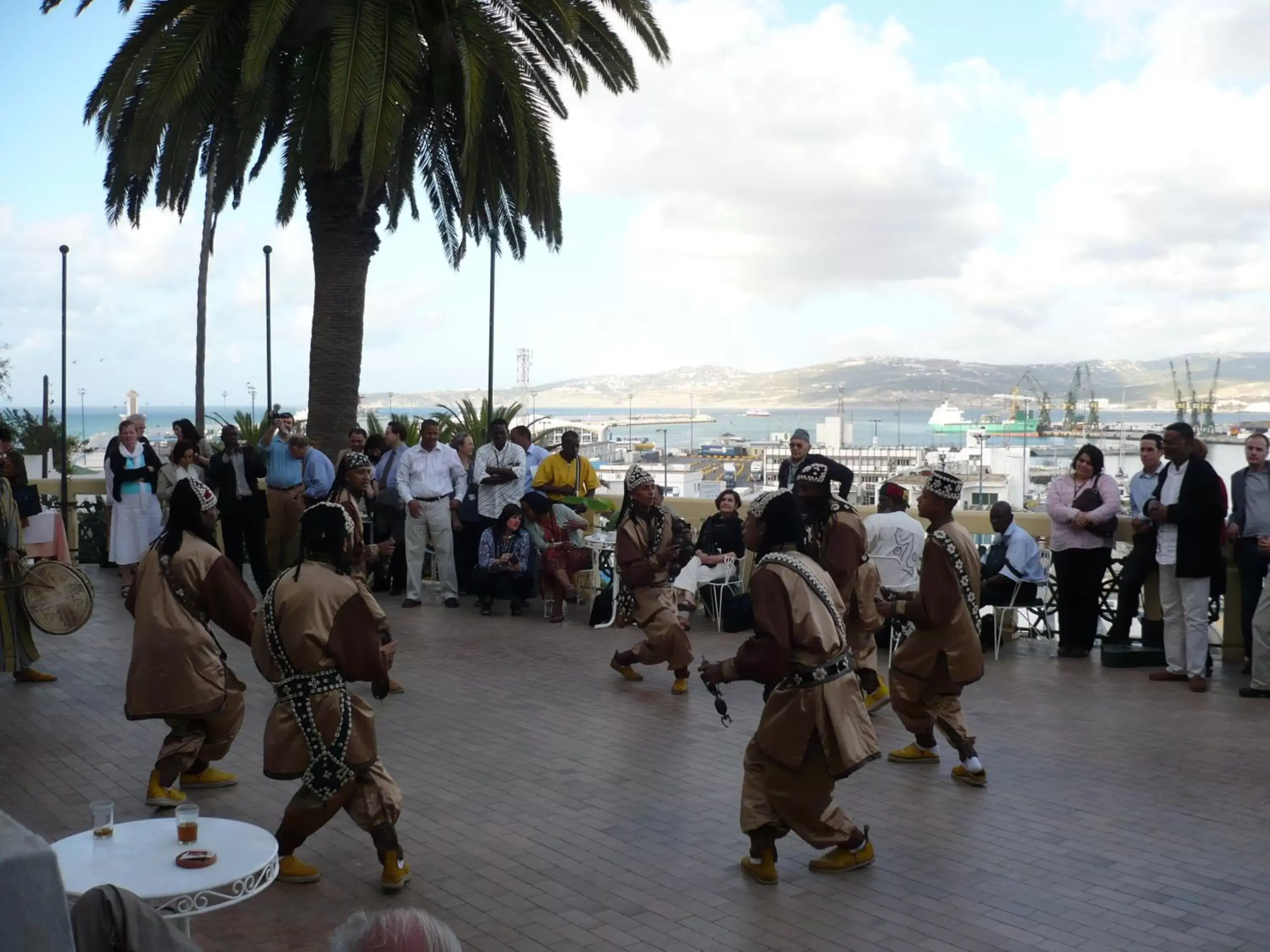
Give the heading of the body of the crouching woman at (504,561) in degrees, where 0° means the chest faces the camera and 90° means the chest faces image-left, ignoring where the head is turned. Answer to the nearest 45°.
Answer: approximately 0°

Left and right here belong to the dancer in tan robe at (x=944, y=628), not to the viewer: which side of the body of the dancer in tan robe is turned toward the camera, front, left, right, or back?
left

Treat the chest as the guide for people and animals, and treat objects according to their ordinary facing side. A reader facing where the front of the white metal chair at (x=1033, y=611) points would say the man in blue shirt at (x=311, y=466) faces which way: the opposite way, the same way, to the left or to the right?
to the left

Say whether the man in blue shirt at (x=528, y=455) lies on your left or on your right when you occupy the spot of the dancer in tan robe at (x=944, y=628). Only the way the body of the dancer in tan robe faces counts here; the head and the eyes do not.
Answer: on your right

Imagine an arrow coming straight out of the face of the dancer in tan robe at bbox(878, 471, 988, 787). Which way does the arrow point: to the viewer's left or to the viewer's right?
to the viewer's left

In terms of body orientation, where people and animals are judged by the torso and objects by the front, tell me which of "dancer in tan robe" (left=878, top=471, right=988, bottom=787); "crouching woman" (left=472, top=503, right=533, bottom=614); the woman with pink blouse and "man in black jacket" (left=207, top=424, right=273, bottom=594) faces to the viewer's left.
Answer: the dancer in tan robe

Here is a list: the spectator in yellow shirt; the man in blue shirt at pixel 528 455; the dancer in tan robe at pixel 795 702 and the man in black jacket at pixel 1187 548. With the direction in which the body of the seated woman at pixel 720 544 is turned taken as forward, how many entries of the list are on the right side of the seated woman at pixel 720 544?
2

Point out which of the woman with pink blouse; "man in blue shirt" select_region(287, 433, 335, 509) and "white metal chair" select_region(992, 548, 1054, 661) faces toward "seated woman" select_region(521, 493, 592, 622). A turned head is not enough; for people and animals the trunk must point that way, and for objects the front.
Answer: the white metal chair

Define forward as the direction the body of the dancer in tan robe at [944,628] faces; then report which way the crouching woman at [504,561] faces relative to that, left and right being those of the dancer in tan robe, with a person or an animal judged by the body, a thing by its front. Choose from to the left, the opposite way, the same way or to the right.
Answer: to the left

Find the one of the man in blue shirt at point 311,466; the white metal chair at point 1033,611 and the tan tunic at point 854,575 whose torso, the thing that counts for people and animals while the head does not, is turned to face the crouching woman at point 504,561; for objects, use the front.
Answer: the white metal chair

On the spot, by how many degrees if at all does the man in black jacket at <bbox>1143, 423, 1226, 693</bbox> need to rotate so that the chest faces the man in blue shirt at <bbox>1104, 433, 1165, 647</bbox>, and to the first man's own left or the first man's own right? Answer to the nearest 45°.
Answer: approximately 135° to the first man's own right
